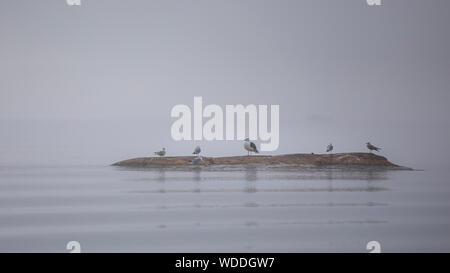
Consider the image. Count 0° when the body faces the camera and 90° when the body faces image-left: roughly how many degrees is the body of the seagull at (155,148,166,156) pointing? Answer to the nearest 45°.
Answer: approximately 270°

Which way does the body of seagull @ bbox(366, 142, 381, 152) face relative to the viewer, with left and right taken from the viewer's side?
facing to the left of the viewer
